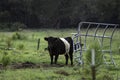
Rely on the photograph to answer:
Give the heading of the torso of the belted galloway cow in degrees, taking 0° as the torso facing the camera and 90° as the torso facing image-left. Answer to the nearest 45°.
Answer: approximately 45°
